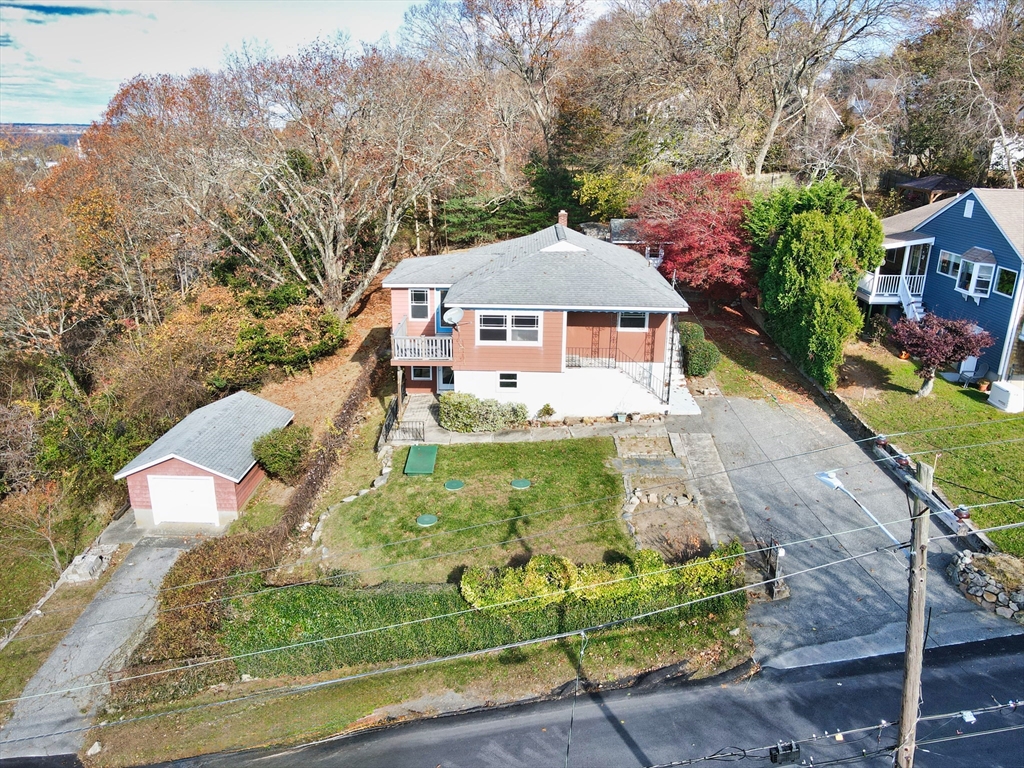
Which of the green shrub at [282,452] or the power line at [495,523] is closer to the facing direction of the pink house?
the power line

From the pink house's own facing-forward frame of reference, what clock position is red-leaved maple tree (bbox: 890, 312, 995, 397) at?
The red-leaved maple tree is roughly at 9 o'clock from the pink house.

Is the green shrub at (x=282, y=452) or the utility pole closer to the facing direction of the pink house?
the utility pole

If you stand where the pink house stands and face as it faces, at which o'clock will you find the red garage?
The red garage is roughly at 2 o'clock from the pink house.

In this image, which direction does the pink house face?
toward the camera

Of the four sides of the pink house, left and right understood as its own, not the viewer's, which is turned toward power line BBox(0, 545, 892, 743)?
front

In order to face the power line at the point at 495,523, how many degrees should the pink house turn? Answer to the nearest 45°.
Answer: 0° — it already faces it

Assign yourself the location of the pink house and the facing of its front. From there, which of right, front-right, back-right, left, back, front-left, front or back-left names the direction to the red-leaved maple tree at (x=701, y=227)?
back-left

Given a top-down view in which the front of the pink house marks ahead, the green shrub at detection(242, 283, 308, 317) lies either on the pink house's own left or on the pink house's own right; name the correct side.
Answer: on the pink house's own right

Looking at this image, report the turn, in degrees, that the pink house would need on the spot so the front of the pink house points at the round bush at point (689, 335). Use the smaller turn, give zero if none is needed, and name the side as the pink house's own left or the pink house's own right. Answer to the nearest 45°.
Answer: approximately 135° to the pink house's own left

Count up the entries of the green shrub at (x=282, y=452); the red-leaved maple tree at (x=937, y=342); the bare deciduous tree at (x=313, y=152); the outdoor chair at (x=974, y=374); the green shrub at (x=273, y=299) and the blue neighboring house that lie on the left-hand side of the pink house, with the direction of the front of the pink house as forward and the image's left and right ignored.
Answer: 3

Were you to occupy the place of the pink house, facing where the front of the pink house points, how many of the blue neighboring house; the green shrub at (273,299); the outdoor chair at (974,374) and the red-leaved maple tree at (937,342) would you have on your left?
3

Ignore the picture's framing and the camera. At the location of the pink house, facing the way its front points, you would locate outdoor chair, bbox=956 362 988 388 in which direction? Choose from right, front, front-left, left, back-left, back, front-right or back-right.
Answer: left

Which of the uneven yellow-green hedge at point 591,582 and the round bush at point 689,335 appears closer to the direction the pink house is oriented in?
the uneven yellow-green hedge
